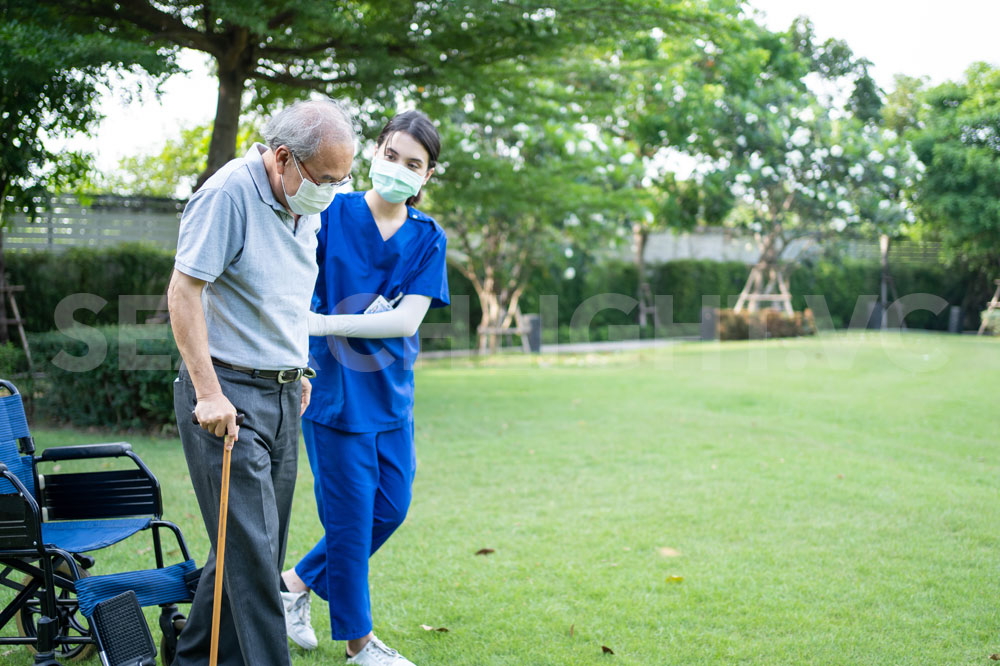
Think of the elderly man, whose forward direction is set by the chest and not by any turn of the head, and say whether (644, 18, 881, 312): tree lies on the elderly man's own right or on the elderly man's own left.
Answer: on the elderly man's own left

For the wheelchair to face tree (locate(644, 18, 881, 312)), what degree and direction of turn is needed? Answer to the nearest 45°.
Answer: approximately 90° to its left

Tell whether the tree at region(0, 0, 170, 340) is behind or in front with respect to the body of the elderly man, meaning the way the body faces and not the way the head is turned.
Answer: behind

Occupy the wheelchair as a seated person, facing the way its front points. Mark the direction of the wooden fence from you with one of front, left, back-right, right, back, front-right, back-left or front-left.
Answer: back-left

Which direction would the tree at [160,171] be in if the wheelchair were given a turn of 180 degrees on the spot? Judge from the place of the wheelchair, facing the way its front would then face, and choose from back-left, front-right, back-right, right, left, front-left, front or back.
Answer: front-right

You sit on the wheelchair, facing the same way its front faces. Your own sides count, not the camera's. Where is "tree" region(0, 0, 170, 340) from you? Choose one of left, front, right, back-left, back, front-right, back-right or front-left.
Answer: back-left

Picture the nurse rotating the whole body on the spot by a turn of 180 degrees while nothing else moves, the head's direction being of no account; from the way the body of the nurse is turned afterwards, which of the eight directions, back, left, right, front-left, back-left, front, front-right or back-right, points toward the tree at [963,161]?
front-right

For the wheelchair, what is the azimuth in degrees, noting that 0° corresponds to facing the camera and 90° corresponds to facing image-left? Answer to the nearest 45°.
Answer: approximately 315°
